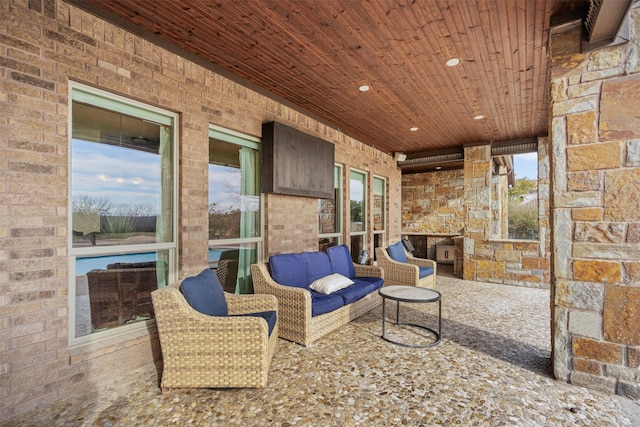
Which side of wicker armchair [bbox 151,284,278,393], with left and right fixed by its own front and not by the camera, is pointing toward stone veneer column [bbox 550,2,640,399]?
front

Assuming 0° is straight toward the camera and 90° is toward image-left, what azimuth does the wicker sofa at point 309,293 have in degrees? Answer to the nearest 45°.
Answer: approximately 315°

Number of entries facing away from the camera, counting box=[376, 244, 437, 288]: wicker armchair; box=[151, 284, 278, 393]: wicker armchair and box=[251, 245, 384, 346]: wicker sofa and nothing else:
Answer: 0

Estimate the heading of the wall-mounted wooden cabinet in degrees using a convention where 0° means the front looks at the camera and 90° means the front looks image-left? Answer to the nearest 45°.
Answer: approximately 315°

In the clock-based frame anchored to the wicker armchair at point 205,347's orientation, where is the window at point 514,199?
The window is roughly at 11 o'clock from the wicker armchair.

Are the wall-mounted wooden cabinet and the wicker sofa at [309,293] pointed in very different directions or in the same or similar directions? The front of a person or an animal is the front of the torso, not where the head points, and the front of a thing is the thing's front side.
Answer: same or similar directions

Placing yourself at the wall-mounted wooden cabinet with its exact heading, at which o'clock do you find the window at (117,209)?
The window is roughly at 3 o'clock from the wall-mounted wooden cabinet.

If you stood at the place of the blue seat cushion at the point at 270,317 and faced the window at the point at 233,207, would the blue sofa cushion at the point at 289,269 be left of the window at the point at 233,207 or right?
right

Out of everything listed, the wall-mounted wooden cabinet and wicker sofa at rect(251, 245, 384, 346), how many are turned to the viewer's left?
0

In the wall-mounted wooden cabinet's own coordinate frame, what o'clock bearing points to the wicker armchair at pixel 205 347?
The wicker armchair is roughly at 2 o'clock from the wall-mounted wooden cabinet.

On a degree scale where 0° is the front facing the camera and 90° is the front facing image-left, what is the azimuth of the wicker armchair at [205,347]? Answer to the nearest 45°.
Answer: approximately 270°

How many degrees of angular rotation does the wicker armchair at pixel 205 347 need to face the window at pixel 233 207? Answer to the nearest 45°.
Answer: approximately 90° to its left

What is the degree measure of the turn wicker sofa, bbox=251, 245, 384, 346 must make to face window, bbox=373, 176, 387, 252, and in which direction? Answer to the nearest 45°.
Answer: approximately 90° to its left
